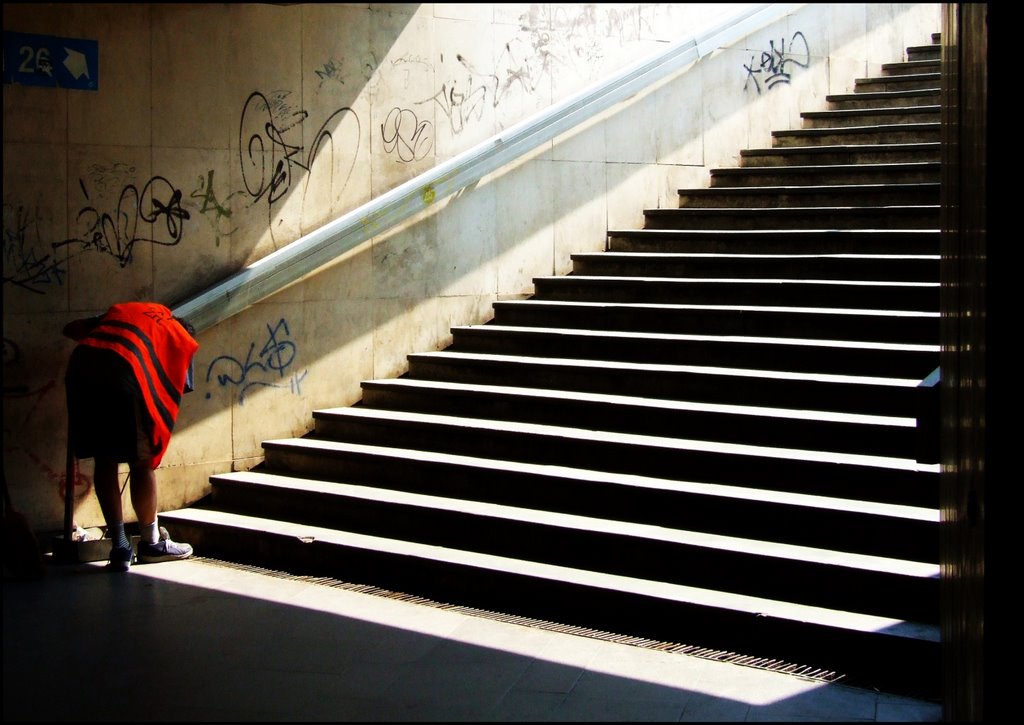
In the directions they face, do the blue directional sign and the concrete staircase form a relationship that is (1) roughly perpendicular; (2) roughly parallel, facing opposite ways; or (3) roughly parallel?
roughly perpendicular

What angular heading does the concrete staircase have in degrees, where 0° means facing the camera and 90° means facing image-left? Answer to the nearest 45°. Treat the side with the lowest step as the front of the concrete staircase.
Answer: approximately 45°

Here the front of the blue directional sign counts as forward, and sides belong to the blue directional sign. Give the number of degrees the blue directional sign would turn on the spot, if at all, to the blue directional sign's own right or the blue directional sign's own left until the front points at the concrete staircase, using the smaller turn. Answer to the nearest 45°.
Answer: approximately 45° to the blue directional sign's own left
